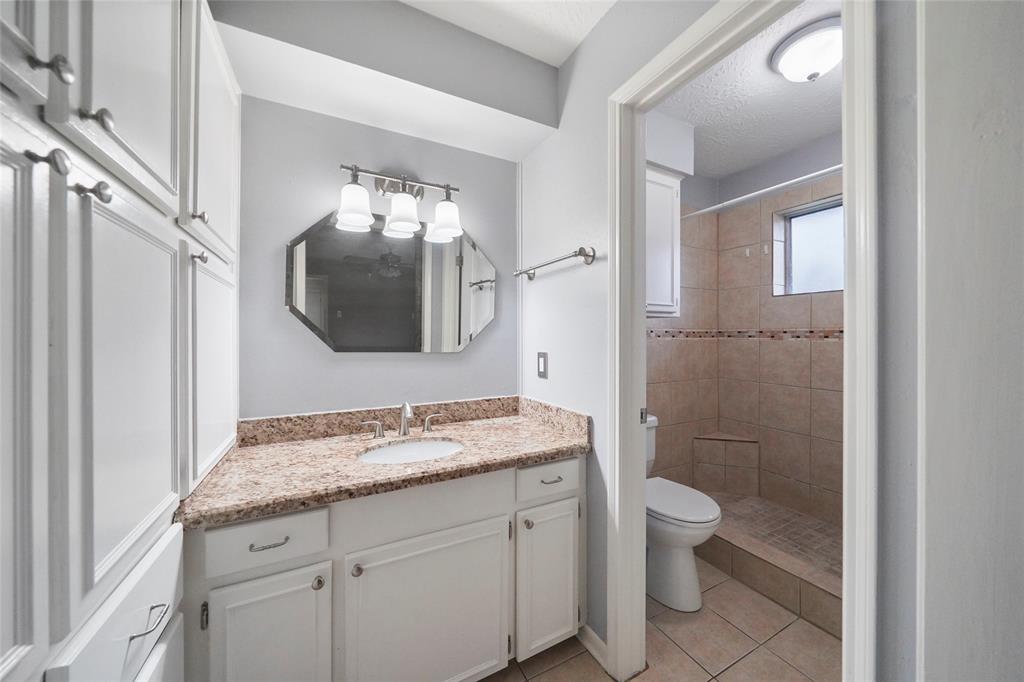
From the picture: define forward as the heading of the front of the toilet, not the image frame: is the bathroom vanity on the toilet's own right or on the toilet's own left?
on the toilet's own right

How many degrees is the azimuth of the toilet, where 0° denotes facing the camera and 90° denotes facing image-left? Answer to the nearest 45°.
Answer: approximately 315°
